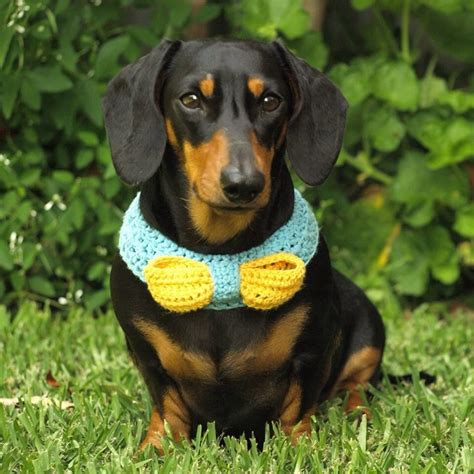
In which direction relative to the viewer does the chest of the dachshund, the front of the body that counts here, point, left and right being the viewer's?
facing the viewer
